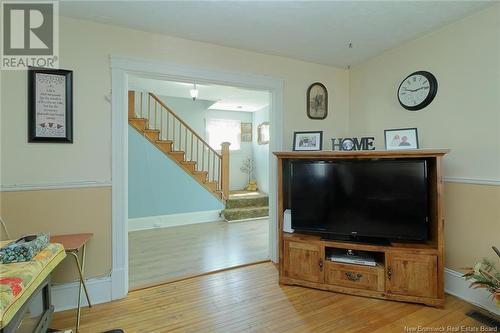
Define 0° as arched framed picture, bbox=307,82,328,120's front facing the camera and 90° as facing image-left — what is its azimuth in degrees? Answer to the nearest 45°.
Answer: approximately 315°

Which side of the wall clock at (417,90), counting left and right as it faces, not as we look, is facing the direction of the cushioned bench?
front

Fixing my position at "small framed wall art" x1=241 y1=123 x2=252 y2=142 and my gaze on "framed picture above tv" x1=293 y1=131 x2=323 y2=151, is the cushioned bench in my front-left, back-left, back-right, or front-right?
front-right

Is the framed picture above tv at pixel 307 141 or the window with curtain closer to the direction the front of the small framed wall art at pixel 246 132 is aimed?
the framed picture above tv

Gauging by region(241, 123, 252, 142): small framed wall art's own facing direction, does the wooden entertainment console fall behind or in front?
in front

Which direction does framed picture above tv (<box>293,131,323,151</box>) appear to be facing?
toward the camera

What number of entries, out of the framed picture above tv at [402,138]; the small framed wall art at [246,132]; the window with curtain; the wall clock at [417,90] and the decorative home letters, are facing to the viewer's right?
0

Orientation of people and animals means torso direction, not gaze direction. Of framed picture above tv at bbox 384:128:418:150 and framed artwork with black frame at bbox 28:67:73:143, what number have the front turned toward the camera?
2

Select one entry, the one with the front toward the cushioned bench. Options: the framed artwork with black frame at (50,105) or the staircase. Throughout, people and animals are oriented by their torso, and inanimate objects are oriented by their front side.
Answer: the framed artwork with black frame

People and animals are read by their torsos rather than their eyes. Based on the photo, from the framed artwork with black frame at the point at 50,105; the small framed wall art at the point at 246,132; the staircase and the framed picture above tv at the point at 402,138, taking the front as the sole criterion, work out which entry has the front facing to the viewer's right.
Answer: the staircase

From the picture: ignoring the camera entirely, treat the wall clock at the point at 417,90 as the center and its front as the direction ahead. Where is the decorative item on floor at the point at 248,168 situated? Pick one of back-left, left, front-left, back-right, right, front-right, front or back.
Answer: right

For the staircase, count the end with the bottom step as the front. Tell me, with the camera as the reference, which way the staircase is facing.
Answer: facing to the right of the viewer

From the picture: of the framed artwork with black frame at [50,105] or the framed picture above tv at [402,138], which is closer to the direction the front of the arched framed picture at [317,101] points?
the framed picture above tv

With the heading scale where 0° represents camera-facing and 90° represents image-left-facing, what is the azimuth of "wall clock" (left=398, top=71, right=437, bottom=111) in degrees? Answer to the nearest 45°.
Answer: approximately 45°

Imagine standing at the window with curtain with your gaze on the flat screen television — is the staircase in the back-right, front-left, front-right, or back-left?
front-right

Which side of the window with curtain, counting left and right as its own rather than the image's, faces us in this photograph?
front

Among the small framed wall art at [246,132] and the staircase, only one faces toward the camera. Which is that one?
the small framed wall art

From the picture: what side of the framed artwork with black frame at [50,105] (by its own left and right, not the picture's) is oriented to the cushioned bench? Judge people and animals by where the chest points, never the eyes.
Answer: front

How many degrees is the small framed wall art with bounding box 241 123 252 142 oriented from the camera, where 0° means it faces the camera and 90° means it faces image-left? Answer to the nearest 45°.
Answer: approximately 0°
